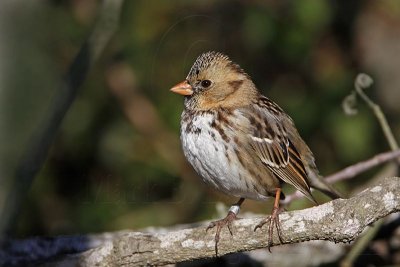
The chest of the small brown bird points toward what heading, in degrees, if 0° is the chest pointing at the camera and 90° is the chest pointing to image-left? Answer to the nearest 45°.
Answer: approximately 45°

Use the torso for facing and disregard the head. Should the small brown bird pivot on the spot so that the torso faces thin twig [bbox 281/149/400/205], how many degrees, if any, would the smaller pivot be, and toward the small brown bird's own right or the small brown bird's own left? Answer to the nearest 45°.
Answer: approximately 135° to the small brown bird's own left

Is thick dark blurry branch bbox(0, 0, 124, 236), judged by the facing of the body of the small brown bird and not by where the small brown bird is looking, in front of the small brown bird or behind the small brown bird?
in front
